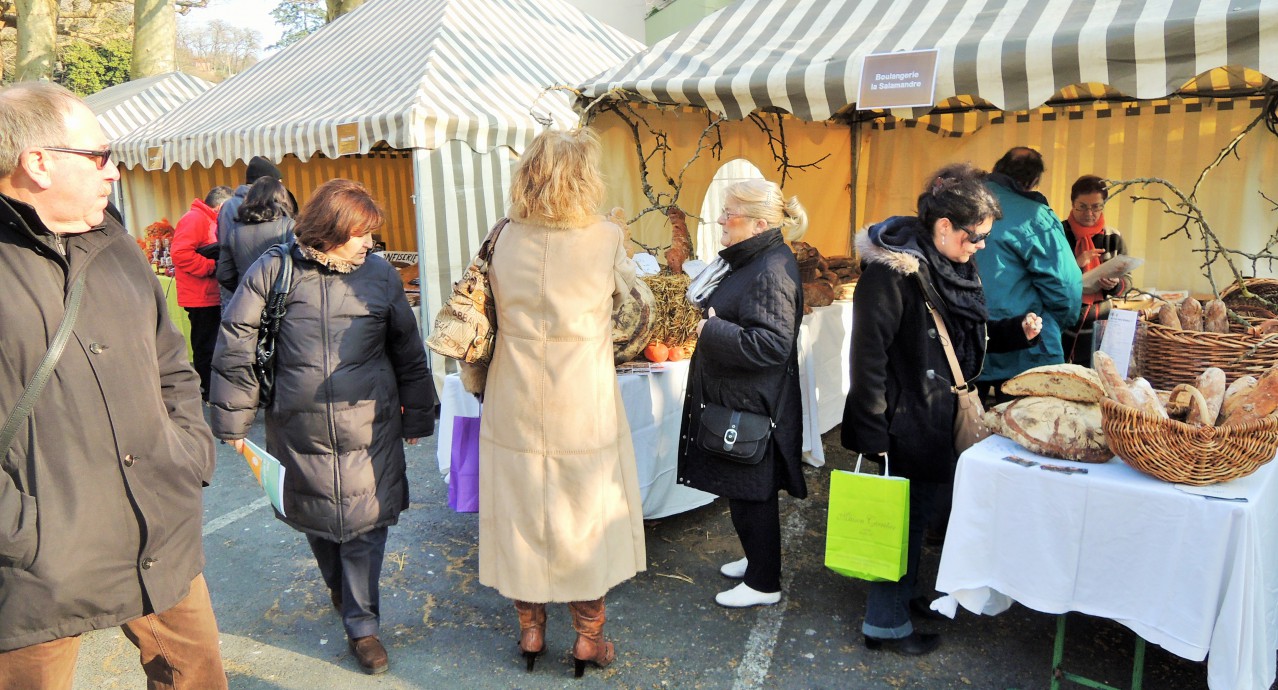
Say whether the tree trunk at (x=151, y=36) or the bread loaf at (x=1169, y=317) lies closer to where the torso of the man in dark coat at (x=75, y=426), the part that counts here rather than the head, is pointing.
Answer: the bread loaf

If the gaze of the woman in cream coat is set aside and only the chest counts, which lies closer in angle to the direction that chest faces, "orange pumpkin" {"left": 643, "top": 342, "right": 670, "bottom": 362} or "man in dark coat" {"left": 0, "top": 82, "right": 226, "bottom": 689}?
the orange pumpkin

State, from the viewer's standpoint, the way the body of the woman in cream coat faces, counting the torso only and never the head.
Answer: away from the camera

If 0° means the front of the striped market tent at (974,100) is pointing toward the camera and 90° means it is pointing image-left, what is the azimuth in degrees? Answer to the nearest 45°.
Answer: approximately 0°

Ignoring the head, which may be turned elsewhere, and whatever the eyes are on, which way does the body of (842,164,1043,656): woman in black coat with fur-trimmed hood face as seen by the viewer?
to the viewer's right

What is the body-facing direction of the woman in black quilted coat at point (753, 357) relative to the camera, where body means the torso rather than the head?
to the viewer's left

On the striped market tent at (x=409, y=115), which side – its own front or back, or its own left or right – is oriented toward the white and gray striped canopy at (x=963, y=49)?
left

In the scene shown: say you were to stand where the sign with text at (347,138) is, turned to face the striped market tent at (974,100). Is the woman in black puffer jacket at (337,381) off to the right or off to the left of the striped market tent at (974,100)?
right

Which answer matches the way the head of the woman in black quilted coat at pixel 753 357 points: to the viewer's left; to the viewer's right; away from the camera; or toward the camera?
to the viewer's left

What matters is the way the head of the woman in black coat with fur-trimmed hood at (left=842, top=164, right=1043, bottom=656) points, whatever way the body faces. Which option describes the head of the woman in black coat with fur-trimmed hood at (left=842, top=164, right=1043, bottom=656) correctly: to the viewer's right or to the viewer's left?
to the viewer's right

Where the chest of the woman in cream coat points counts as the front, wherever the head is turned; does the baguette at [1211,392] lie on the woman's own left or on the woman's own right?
on the woman's own right
